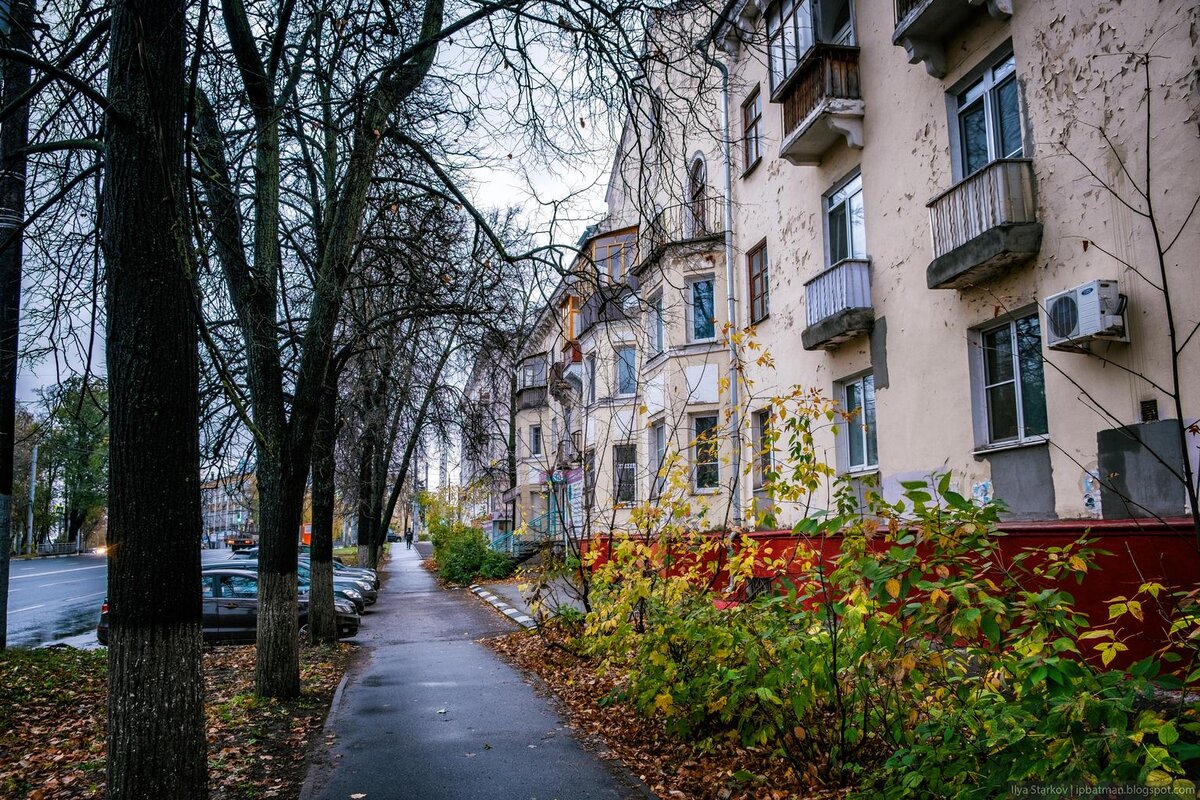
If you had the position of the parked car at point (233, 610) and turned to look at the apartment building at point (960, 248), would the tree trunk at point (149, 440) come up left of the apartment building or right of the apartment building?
right

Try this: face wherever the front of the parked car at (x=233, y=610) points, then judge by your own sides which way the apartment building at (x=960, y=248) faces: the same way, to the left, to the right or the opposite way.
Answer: the opposite way

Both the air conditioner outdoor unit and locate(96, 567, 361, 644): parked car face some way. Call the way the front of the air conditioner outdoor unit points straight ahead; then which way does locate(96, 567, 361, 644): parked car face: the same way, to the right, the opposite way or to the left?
the opposite way

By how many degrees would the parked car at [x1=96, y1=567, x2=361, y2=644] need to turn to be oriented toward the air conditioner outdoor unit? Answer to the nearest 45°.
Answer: approximately 45° to its right

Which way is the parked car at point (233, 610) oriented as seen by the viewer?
to the viewer's right

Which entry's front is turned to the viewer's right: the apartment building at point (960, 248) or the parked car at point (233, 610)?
the parked car

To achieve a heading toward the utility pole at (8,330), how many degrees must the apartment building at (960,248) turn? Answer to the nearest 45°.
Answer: approximately 45° to its right

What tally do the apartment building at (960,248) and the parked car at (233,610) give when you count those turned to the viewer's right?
1

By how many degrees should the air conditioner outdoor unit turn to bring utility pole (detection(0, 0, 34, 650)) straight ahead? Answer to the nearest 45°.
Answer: approximately 45° to its right

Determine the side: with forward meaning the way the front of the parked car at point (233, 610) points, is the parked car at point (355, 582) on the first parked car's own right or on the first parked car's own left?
on the first parked car's own left

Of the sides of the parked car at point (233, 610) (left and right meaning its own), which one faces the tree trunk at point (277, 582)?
right

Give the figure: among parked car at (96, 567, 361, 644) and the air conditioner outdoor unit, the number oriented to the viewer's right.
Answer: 1

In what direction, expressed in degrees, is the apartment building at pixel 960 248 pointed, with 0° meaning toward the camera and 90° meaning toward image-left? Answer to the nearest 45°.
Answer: approximately 45°

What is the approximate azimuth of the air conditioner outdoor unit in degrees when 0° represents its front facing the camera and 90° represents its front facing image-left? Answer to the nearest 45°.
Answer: approximately 45°

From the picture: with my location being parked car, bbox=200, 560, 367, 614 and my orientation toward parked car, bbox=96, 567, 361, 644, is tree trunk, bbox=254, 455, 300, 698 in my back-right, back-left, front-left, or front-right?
front-left
